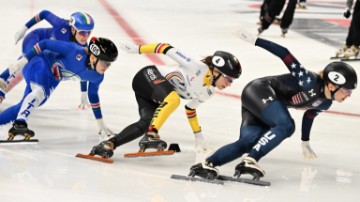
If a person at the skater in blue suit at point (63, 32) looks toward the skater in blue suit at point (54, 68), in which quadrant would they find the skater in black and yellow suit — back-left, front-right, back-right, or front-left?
front-left

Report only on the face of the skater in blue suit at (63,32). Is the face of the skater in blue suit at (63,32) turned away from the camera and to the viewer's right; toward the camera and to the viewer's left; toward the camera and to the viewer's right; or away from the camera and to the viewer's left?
toward the camera and to the viewer's right

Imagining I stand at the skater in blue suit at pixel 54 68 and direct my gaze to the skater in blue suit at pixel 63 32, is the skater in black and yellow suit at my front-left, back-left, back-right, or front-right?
back-right

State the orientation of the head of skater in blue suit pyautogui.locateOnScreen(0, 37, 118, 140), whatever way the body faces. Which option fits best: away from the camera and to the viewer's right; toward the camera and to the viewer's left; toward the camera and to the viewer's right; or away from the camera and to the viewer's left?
toward the camera and to the viewer's right

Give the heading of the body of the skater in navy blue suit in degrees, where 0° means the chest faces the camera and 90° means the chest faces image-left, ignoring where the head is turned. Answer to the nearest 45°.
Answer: approximately 270°

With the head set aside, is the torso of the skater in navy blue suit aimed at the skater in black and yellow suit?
no

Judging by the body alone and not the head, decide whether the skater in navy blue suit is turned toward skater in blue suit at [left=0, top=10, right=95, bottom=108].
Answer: no

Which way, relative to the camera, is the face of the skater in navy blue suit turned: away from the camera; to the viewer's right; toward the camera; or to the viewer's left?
to the viewer's right

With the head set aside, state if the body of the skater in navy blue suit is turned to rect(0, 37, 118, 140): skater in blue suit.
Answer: no
